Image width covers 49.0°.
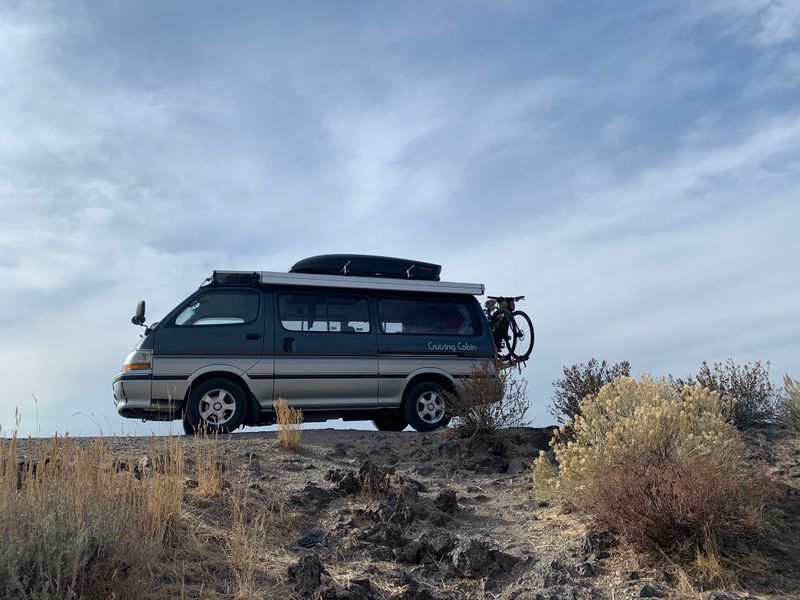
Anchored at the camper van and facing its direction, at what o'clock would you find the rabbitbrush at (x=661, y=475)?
The rabbitbrush is roughly at 8 o'clock from the camper van.

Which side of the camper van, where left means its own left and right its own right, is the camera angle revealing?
left

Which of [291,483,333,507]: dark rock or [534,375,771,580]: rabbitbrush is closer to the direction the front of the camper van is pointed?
the dark rock

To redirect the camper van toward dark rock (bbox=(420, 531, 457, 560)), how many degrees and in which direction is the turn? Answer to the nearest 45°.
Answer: approximately 90° to its left

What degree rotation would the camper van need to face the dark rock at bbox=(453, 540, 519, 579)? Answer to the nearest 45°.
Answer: approximately 90° to its left

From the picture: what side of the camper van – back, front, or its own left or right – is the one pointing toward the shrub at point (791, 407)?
back

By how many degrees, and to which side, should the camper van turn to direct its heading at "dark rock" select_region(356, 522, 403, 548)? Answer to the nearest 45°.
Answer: approximately 90° to its left

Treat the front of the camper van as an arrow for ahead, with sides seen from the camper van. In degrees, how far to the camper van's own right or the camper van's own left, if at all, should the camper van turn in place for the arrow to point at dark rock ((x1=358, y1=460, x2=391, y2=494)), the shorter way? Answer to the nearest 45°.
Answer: approximately 90° to the camper van's own left

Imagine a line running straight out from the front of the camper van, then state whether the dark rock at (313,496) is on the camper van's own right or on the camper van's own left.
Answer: on the camper van's own left

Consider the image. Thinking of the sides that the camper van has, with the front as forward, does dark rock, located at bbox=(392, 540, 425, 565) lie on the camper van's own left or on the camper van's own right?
on the camper van's own left

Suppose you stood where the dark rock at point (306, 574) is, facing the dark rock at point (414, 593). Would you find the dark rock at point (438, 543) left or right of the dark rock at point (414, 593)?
left

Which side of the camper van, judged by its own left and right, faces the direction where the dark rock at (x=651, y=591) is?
left
